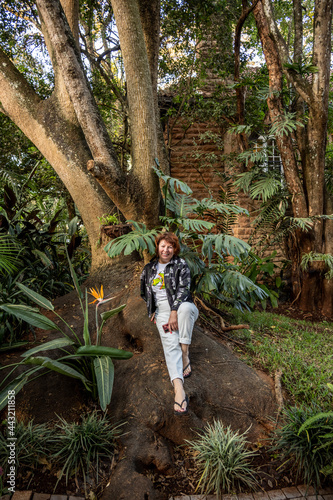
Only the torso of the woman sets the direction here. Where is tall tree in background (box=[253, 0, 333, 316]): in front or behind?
behind

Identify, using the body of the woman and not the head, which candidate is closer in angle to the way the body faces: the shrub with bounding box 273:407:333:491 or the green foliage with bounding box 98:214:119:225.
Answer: the shrub

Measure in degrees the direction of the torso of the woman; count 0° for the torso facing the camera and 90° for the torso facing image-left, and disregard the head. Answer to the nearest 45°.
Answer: approximately 0°

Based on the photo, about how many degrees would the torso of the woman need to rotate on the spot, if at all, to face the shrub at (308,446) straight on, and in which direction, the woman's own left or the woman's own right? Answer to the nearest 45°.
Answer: approximately 45° to the woman's own left

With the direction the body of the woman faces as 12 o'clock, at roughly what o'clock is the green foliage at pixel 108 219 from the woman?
The green foliage is roughly at 5 o'clock from the woman.

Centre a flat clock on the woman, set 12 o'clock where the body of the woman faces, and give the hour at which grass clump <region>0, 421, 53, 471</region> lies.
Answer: The grass clump is roughly at 2 o'clock from the woman.

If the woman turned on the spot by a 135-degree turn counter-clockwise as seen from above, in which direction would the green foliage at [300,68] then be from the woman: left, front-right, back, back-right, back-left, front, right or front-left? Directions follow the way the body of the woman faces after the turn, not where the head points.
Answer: front
